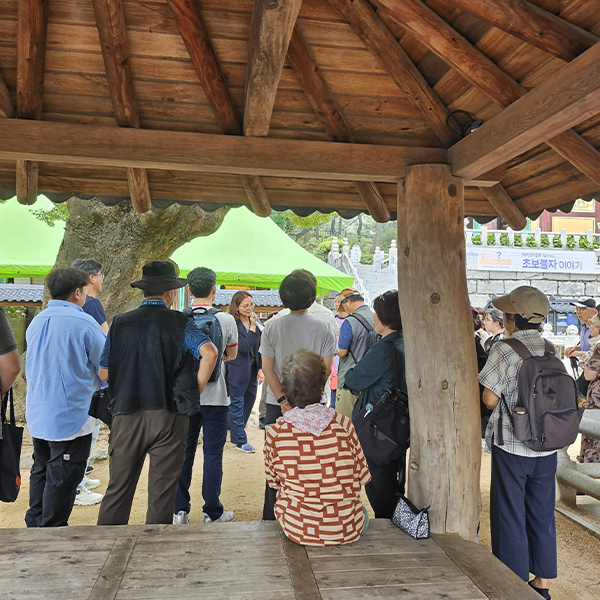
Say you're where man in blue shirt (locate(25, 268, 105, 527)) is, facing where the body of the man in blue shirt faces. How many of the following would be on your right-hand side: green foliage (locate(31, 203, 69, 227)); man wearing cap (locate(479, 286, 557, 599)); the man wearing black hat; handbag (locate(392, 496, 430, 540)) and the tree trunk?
3

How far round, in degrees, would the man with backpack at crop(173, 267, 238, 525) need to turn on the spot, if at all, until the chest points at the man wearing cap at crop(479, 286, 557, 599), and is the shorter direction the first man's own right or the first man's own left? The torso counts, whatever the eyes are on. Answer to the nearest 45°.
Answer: approximately 90° to the first man's own right

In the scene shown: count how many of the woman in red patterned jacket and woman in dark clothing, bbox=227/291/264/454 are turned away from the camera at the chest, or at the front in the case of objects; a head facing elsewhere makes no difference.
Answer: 1

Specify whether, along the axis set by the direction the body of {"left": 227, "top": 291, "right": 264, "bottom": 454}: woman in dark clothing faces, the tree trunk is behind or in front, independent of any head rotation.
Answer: behind

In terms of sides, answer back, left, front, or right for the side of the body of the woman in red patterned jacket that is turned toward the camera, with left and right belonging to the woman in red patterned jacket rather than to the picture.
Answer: back

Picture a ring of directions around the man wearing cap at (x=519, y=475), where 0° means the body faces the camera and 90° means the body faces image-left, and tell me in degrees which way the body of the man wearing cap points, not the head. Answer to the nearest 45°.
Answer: approximately 135°

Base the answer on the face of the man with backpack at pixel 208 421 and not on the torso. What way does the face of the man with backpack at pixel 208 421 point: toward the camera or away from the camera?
away from the camera

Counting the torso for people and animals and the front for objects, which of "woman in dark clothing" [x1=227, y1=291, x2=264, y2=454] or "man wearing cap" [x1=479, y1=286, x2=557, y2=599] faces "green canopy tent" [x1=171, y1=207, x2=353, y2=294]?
the man wearing cap

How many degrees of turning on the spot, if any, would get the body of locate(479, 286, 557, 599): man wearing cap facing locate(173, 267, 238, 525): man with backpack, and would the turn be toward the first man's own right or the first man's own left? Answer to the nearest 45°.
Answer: approximately 45° to the first man's own left

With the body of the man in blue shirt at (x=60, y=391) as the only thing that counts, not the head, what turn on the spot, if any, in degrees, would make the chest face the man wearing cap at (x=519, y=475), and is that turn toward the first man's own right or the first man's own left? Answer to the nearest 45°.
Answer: approximately 90° to the first man's own right

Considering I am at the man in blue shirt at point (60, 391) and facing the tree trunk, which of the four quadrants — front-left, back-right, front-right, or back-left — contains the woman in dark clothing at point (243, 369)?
front-right

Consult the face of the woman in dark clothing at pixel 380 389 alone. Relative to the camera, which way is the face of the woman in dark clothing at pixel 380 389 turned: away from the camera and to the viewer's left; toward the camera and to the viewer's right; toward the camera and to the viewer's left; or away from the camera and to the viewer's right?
away from the camera and to the viewer's left

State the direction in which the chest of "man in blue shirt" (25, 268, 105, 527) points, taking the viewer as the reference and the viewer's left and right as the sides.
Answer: facing away from the viewer and to the right of the viewer

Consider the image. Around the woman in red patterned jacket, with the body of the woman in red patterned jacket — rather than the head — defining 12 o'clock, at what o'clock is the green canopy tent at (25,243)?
The green canopy tent is roughly at 11 o'clock from the woman in red patterned jacket.

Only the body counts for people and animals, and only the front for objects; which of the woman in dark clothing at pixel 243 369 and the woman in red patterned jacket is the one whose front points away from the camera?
the woman in red patterned jacket

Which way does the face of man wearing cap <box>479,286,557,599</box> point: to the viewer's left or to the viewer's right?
to the viewer's left

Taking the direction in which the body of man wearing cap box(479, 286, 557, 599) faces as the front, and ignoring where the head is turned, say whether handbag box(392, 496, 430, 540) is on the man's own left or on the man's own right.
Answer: on the man's own left
